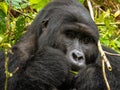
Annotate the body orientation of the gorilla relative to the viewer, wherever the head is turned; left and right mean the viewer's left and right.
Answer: facing the viewer and to the right of the viewer
